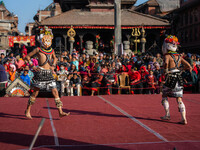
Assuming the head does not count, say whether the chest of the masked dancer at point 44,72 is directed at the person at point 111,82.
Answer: no

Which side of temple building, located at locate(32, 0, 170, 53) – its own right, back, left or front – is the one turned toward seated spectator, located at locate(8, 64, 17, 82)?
front

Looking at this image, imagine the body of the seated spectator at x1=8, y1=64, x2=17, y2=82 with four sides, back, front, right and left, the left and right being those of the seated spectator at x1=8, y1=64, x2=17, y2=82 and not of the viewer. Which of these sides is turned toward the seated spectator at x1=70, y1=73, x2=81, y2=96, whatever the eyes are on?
left

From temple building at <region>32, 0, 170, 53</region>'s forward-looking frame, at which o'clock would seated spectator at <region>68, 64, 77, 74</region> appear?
The seated spectator is roughly at 12 o'clock from the temple building.

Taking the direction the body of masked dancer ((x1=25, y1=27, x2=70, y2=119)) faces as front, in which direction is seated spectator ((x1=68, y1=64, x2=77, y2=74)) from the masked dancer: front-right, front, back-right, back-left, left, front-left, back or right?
back-left

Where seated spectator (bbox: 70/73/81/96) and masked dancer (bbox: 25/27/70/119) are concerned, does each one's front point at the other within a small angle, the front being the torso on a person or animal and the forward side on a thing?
no

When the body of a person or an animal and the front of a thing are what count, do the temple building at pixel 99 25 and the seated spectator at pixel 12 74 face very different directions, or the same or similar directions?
same or similar directions

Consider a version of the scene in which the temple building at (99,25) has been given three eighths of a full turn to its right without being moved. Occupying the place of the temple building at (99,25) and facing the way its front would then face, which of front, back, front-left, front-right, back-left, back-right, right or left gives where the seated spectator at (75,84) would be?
back-left

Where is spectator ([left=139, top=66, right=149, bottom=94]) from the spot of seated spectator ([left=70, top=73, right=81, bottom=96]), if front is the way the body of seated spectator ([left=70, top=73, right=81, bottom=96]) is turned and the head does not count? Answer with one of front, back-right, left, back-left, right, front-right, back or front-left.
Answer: left

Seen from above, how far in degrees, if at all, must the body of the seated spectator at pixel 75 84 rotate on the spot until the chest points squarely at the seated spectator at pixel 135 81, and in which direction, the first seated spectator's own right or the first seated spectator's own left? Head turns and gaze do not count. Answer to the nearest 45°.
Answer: approximately 90° to the first seated spectator's own left

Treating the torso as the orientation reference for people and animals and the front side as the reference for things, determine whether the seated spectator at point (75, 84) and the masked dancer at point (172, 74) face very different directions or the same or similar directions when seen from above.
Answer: very different directions

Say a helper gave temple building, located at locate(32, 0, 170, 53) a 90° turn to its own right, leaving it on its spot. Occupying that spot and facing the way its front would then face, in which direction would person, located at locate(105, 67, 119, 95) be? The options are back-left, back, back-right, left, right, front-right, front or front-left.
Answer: left

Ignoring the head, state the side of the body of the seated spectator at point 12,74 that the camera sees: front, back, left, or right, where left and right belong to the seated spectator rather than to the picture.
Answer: front
